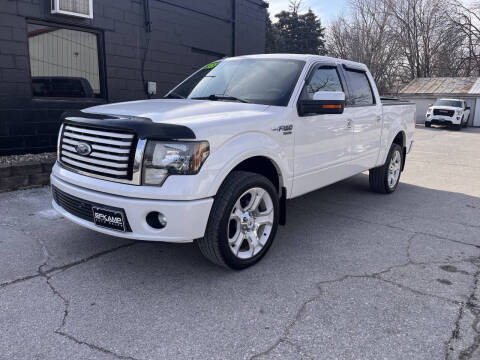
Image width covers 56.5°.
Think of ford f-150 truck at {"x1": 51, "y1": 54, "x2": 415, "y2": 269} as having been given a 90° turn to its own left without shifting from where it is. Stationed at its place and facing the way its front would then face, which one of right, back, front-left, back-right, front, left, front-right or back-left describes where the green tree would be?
back-left

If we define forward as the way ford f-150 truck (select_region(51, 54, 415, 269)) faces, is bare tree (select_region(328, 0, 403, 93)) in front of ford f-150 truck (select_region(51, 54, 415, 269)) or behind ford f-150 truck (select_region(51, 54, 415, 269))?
behind

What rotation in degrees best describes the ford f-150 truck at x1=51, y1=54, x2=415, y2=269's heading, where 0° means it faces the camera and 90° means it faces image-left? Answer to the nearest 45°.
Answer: approximately 45°

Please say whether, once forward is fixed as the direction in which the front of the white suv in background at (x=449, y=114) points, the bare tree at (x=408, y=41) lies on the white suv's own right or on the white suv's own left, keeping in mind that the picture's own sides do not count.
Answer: on the white suv's own right

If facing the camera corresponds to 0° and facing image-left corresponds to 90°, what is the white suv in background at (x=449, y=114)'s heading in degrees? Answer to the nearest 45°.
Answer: approximately 45°

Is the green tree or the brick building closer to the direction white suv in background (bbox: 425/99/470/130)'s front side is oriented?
the brick building

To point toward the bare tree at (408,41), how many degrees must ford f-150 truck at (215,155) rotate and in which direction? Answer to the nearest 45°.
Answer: approximately 180°

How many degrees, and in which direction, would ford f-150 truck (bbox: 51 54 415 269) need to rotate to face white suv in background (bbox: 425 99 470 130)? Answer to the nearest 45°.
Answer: approximately 180°

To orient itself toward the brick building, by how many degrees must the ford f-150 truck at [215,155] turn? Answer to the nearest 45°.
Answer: approximately 90° to its right
